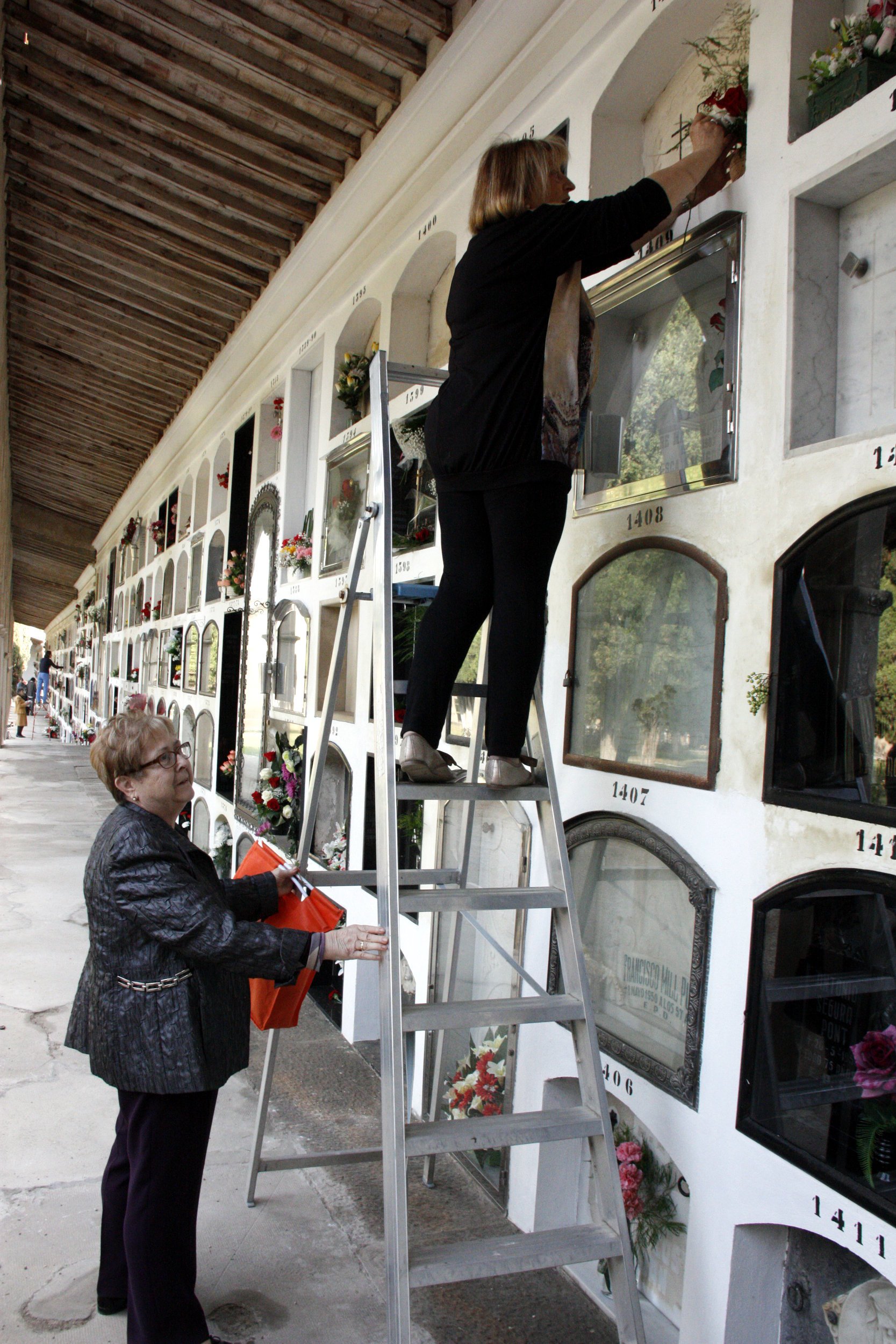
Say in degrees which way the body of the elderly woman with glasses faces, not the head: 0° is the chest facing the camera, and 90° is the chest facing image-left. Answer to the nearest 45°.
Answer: approximately 270°

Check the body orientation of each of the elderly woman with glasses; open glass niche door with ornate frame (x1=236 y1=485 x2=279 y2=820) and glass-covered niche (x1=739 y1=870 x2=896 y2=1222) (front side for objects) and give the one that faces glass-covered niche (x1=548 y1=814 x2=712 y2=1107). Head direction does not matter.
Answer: the elderly woman with glasses

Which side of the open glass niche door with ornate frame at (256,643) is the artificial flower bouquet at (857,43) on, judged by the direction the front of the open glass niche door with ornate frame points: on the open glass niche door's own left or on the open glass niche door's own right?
on the open glass niche door's own left

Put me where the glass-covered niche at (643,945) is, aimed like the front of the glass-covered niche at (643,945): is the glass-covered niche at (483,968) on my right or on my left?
on my right

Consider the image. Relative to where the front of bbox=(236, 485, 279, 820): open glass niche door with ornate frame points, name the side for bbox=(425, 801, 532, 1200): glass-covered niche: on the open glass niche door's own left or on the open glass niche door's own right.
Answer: on the open glass niche door's own left

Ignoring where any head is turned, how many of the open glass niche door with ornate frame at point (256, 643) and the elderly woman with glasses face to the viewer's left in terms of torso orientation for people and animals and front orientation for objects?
1

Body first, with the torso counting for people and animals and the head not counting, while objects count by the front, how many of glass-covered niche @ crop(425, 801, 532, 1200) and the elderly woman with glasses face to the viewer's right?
1

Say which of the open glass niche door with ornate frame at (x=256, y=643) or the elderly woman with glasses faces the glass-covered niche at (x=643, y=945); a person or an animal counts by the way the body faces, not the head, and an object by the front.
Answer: the elderly woman with glasses

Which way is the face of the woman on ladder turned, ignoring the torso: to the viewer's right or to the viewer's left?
to the viewer's right

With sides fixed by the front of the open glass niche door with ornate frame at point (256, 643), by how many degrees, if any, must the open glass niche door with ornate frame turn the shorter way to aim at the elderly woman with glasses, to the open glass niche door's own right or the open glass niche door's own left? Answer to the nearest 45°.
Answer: approximately 90° to the open glass niche door's own left

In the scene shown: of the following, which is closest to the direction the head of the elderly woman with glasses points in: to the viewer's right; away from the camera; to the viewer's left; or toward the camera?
to the viewer's right
